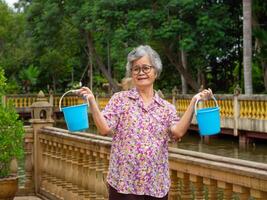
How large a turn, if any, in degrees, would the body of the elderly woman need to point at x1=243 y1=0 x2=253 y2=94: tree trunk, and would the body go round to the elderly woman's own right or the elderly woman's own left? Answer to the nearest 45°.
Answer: approximately 180°

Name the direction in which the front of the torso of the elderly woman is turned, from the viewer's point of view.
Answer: toward the camera

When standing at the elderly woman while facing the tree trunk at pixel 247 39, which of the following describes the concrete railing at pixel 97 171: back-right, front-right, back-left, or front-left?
front-left

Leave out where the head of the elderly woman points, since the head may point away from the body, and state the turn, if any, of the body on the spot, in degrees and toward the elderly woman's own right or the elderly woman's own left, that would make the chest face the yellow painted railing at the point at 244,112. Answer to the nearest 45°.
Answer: approximately 180°

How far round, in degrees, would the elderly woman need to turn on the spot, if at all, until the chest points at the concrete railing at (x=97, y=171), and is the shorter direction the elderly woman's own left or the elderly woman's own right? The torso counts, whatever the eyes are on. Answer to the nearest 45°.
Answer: approximately 180°
